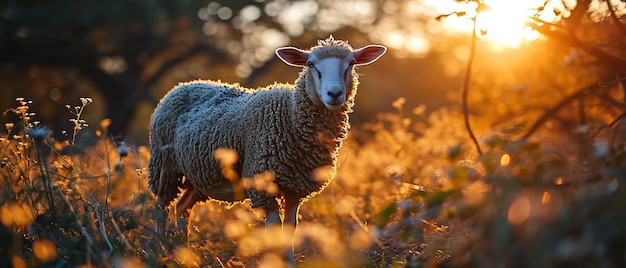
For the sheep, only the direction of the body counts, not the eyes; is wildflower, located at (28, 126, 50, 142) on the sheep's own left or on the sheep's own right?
on the sheep's own right

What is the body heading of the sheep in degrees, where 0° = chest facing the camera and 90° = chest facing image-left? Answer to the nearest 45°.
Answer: approximately 315°
